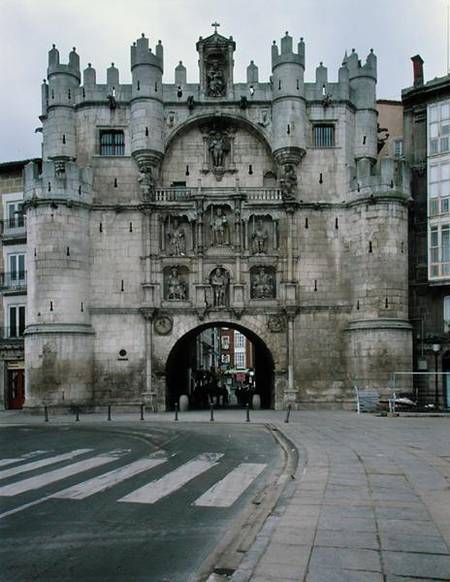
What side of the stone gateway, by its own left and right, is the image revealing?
front
